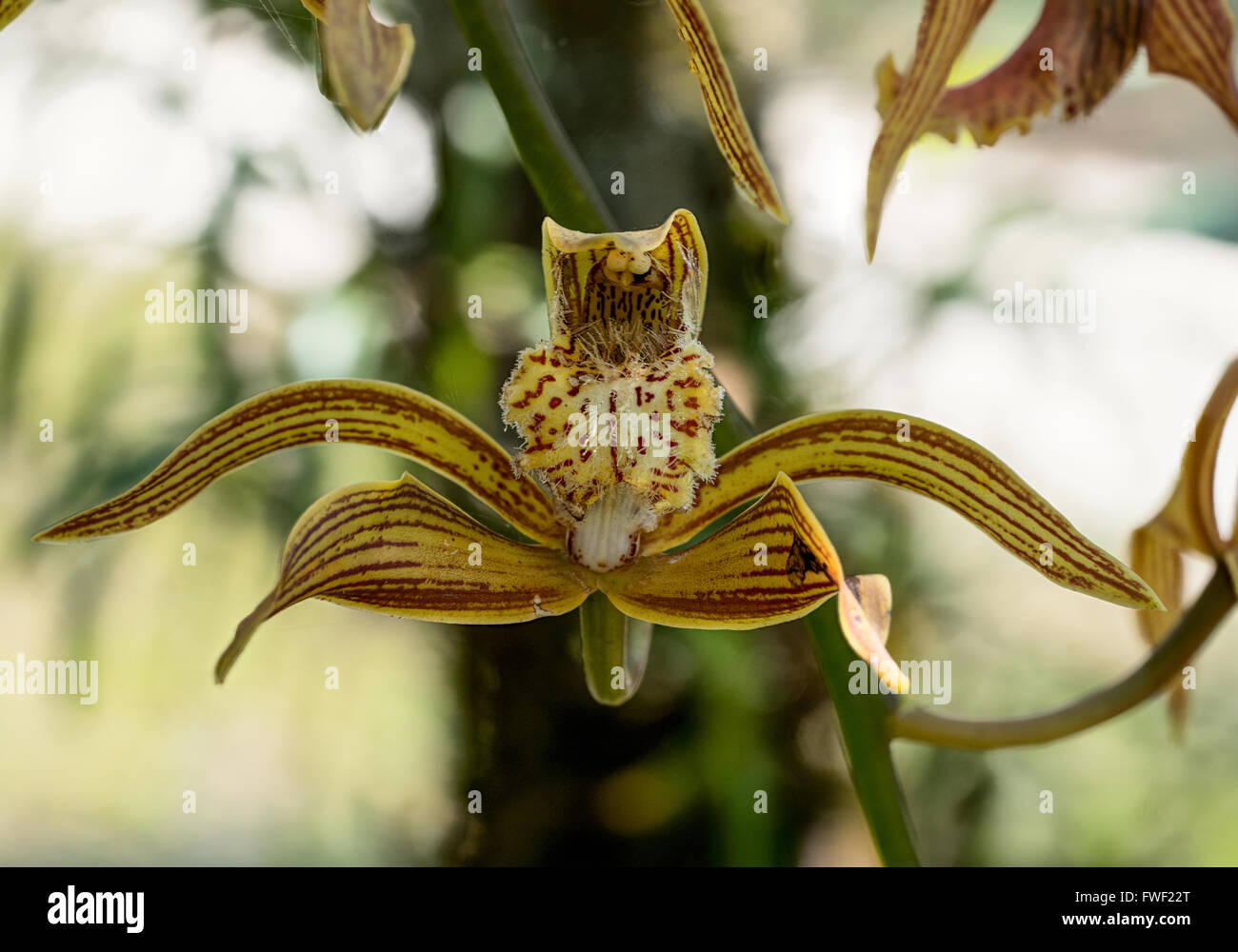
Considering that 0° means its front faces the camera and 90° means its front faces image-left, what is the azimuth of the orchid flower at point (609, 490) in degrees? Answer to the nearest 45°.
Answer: approximately 0°
